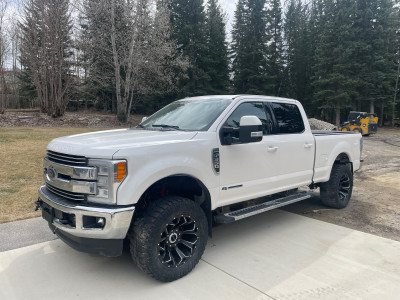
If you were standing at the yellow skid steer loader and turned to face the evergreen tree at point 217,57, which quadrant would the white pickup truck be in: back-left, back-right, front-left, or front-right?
back-left

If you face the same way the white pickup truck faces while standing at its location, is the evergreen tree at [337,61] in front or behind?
behind

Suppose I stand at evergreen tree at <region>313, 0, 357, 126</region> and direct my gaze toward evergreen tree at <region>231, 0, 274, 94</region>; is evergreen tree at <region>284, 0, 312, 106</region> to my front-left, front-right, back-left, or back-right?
front-right

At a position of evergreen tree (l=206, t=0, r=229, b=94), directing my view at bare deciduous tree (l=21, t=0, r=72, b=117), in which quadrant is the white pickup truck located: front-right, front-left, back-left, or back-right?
front-left

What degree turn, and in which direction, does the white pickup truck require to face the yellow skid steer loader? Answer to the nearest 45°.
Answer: approximately 180°

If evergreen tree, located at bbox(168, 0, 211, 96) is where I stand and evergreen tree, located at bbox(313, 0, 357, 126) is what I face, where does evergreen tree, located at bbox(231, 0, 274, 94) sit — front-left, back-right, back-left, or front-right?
front-left

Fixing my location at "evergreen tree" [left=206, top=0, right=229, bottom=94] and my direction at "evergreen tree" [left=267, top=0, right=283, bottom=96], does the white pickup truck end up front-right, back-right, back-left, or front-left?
back-right

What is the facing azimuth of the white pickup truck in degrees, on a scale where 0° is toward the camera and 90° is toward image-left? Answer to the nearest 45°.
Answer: approximately 45°

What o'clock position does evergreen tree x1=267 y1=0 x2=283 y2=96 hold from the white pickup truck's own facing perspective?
The evergreen tree is roughly at 5 o'clock from the white pickup truck.

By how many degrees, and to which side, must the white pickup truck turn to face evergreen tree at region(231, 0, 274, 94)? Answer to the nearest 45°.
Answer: approximately 135° to its right

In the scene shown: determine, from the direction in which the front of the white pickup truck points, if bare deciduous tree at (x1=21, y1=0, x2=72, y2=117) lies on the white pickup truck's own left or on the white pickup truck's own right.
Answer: on the white pickup truck's own right
